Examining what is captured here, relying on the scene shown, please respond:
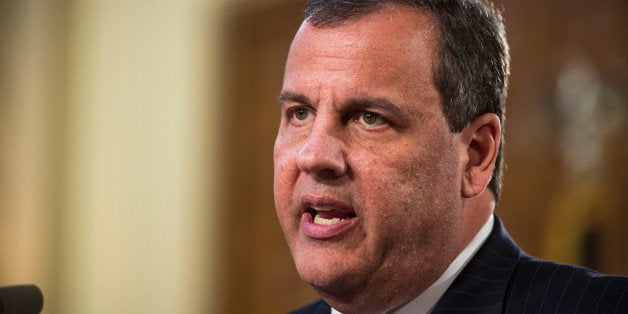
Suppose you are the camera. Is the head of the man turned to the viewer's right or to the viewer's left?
to the viewer's left

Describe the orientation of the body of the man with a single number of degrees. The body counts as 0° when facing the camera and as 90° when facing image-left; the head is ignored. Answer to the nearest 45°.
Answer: approximately 45°
